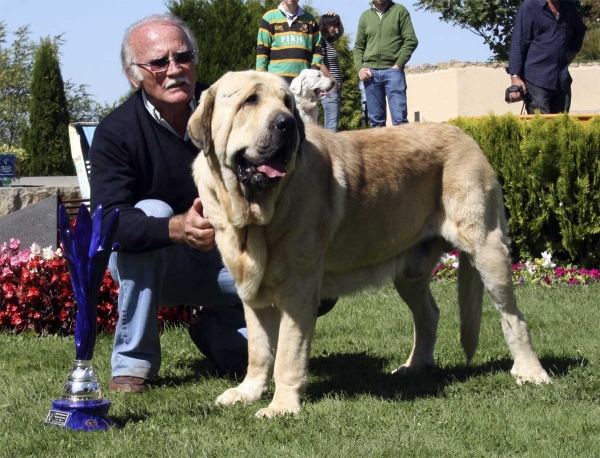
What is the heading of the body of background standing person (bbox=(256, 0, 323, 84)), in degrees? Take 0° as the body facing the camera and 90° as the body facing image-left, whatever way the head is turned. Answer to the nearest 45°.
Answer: approximately 0°

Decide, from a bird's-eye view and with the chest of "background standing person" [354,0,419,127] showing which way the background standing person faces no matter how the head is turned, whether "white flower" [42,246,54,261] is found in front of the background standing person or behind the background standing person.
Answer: in front

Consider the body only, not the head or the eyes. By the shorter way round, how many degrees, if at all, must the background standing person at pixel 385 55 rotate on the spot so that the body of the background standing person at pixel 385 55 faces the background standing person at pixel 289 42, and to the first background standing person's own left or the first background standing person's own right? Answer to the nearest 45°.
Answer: approximately 45° to the first background standing person's own right

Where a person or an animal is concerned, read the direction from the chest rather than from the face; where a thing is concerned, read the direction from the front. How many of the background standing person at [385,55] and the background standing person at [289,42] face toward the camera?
2

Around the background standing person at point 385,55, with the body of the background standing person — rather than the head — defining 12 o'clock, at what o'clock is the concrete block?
The concrete block is roughly at 1 o'clock from the background standing person.

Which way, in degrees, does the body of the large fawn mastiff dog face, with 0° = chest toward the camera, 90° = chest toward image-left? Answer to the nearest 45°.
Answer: approximately 45°

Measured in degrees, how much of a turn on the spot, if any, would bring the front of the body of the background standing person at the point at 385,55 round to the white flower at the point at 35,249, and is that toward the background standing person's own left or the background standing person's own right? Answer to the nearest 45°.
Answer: approximately 45° to the background standing person's own right

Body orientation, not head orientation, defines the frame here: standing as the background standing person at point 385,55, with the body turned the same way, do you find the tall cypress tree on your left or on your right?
on your right

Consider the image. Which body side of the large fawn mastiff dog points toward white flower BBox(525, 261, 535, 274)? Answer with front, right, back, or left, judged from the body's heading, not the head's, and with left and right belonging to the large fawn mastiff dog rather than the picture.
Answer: back

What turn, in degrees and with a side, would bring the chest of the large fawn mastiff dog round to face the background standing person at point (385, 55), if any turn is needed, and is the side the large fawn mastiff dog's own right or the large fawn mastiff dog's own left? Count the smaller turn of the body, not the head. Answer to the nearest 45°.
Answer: approximately 135° to the large fawn mastiff dog's own right

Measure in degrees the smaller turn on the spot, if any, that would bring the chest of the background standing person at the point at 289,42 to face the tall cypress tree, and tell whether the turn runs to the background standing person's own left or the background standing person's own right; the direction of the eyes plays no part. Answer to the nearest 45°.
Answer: approximately 135° to the background standing person's own right

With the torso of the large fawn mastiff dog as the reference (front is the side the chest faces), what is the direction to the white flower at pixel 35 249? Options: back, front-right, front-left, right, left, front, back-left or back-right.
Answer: right

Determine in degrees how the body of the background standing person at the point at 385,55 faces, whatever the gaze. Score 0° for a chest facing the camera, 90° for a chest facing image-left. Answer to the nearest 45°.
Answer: approximately 0°
